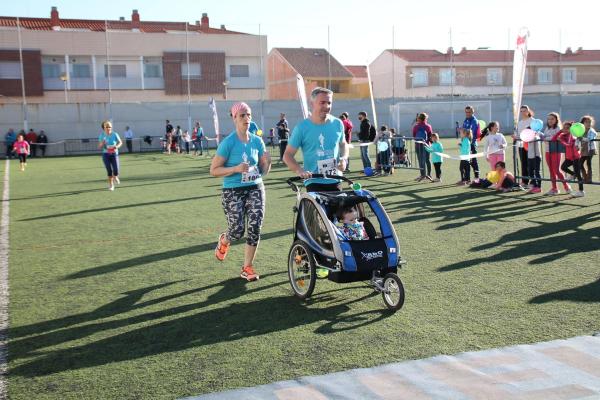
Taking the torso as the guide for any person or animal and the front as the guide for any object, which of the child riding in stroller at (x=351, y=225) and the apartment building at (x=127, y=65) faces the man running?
the apartment building

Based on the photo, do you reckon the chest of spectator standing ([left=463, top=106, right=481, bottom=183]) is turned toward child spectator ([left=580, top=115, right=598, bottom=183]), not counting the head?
no

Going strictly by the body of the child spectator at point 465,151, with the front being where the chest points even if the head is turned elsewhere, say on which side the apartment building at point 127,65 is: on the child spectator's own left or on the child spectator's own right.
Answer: on the child spectator's own right

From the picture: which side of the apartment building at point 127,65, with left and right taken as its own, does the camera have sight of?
front

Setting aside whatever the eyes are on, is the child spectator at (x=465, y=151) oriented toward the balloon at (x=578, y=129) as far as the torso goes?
no

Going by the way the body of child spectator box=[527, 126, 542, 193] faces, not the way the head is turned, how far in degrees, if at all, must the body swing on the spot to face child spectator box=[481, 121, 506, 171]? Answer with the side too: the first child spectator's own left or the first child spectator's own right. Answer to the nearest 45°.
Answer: approximately 90° to the first child spectator's own right

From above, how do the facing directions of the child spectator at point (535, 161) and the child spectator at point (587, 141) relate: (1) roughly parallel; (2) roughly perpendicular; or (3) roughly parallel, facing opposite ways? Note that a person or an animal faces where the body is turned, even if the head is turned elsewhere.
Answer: roughly parallel

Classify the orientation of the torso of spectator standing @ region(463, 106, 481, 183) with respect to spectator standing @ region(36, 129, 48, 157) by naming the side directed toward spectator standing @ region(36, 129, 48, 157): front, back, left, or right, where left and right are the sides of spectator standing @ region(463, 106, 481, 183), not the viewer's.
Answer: right

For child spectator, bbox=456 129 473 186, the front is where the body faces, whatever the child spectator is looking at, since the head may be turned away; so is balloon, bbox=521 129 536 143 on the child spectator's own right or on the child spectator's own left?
on the child spectator's own left

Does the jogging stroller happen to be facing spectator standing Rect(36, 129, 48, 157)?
no

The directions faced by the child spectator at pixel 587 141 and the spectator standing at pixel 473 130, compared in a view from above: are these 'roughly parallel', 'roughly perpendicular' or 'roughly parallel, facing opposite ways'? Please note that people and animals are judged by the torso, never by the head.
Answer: roughly parallel

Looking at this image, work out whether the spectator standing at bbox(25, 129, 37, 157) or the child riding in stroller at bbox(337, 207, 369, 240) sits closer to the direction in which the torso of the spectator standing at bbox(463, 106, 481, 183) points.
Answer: the child riding in stroller

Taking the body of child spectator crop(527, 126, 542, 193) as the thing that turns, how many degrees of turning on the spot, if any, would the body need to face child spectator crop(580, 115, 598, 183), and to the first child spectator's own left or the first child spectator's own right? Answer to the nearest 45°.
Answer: approximately 90° to the first child spectator's own left

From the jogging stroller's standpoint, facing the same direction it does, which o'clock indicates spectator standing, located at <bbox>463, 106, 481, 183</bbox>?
The spectator standing is roughly at 8 o'clock from the jogging stroller.
